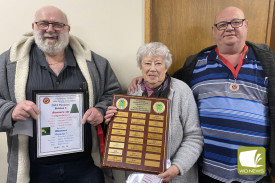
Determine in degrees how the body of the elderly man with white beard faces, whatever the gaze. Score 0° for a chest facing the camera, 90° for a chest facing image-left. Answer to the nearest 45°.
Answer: approximately 0°
